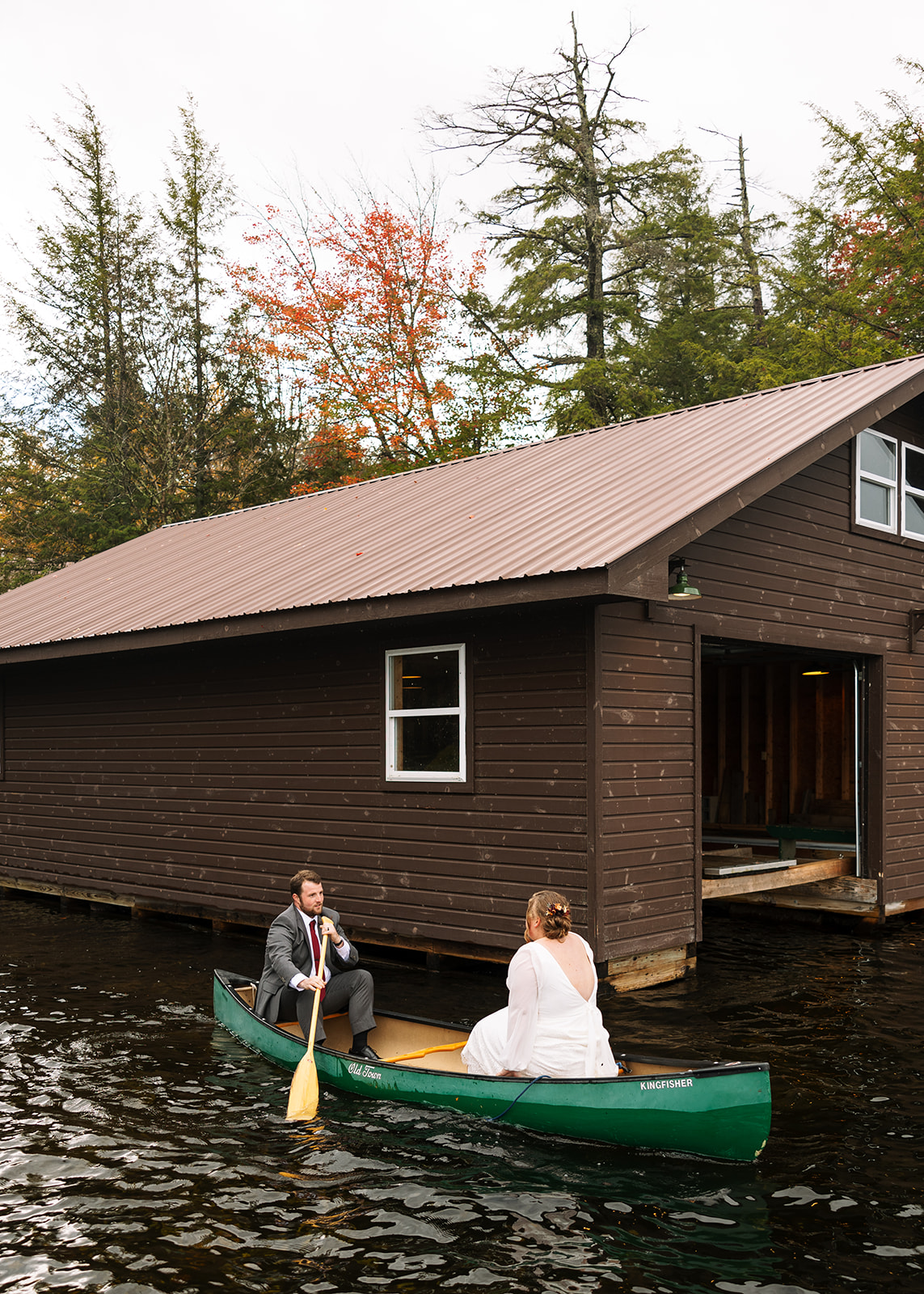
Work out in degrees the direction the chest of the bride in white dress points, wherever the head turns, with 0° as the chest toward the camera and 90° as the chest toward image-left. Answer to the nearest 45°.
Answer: approximately 135°

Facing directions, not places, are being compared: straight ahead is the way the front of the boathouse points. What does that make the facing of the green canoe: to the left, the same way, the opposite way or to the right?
the same way

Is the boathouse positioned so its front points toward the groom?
no

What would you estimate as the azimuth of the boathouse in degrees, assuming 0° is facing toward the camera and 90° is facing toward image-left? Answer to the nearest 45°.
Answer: approximately 315°

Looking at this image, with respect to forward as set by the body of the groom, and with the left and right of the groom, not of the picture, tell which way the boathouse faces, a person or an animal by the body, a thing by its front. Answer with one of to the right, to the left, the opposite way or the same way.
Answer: the same way

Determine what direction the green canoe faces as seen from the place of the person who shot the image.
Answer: facing the viewer and to the right of the viewer

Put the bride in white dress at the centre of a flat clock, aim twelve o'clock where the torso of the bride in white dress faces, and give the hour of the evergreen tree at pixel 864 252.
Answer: The evergreen tree is roughly at 2 o'clock from the bride in white dress.

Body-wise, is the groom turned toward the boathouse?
no

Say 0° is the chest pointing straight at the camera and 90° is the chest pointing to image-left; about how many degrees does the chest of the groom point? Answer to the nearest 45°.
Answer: approximately 315°

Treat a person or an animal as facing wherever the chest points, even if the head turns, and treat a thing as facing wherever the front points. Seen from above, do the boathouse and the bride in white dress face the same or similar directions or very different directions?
very different directions

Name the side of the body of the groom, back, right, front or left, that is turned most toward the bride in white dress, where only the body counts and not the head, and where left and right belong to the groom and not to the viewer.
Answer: front

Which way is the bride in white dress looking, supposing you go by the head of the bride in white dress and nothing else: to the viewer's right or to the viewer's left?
to the viewer's left

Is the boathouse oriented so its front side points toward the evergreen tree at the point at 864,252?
no
